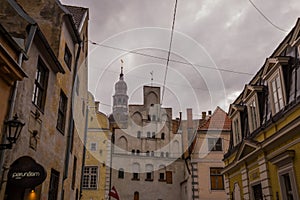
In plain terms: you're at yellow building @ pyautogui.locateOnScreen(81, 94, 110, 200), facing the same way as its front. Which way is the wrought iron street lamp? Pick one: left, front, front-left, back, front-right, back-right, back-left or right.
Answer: front

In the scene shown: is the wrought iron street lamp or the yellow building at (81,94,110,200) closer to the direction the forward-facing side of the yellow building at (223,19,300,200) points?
the wrought iron street lamp

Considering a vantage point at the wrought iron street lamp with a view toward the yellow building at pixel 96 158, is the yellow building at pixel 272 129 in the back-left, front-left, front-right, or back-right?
front-right

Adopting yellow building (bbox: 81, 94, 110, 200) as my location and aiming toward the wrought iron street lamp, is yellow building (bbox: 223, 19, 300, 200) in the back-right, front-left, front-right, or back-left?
front-left

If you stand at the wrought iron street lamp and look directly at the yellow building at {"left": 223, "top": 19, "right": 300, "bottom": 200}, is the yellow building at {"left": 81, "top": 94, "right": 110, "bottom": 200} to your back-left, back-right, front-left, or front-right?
front-left

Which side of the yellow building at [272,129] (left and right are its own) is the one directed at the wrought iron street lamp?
front

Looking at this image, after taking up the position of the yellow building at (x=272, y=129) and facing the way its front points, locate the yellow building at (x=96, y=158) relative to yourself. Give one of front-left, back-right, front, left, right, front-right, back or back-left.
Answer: right

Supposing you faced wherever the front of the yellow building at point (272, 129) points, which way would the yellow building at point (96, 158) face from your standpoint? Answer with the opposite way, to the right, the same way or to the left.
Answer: to the left
